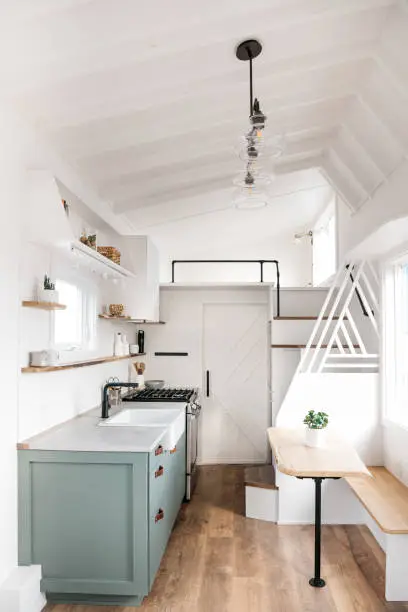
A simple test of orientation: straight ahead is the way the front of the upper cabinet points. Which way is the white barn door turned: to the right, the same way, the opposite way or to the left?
to the right

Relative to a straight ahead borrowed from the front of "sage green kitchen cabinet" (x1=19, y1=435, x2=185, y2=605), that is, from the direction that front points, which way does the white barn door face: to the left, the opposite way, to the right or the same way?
to the right

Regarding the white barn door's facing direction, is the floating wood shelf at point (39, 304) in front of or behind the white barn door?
in front

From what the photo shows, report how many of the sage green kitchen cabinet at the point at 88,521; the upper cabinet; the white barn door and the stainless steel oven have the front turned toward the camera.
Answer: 1

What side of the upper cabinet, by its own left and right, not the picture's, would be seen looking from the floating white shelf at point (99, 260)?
right

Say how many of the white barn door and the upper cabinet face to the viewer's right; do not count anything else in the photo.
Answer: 1

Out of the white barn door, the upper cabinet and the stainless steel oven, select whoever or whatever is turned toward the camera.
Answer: the white barn door

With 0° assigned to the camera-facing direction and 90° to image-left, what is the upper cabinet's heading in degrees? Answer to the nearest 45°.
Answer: approximately 270°

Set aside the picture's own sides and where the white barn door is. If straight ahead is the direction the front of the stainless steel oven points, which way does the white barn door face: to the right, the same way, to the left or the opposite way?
to the right

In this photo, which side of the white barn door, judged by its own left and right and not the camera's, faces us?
front

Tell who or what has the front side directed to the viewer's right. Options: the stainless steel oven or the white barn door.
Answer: the stainless steel oven

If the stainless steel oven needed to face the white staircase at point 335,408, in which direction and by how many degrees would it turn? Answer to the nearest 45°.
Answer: approximately 45° to its right

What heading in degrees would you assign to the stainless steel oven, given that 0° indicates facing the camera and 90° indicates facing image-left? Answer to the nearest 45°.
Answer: approximately 270°
